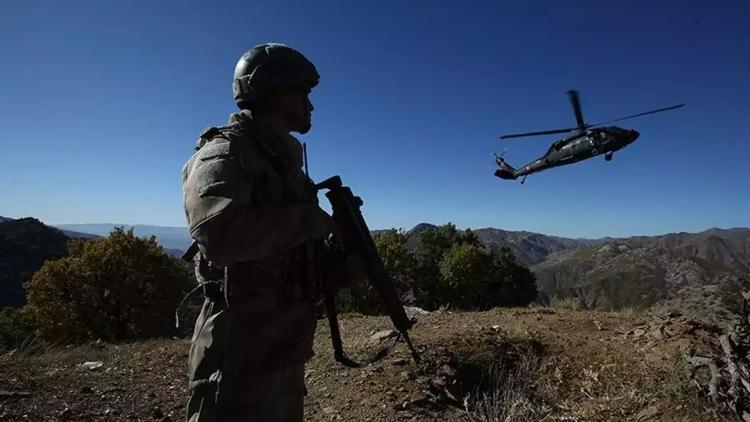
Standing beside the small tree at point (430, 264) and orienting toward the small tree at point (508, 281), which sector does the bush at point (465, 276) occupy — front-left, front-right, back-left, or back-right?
front-right

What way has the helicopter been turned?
to the viewer's right

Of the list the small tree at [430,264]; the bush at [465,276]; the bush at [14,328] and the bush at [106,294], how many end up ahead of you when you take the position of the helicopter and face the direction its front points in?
0

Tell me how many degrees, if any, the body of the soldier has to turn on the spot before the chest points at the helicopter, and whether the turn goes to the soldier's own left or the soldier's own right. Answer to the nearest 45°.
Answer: approximately 45° to the soldier's own left

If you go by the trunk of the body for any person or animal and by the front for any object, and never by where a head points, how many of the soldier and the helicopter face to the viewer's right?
2

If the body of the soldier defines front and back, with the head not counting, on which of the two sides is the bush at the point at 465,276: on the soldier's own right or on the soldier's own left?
on the soldier's own left

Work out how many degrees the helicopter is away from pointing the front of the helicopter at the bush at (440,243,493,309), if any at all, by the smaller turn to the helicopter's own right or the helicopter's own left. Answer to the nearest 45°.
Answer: approximately 90° to the helicopter's own right

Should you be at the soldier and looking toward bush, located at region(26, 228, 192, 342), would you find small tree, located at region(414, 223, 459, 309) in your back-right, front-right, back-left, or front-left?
front-right

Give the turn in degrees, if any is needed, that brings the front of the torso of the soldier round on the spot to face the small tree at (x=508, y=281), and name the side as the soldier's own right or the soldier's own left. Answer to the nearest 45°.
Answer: approximately 45° to the soldier's own left

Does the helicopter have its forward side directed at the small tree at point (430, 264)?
no

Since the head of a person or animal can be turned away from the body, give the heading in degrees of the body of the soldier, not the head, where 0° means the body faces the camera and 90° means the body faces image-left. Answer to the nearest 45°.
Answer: approximately 270°

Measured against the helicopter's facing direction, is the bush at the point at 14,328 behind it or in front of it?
behind

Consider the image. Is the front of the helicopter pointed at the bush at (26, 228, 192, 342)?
no

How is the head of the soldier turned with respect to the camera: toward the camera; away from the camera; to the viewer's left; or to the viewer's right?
to the viewer's right
